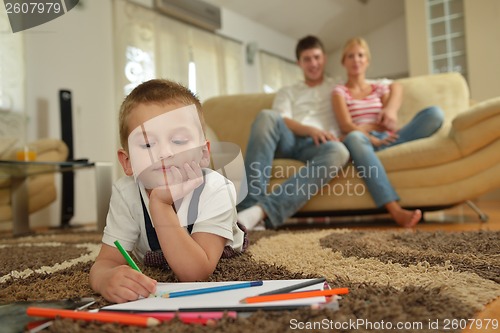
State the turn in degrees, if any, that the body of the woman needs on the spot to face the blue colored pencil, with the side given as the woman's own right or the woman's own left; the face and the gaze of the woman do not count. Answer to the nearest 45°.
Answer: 0° — they already face it

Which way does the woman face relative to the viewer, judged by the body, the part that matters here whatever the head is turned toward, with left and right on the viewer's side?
facing the viewer

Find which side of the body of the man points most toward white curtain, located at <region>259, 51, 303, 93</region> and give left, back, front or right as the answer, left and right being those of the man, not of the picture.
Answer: back

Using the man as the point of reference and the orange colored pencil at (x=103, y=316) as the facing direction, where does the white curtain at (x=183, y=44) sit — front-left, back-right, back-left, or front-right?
back-right

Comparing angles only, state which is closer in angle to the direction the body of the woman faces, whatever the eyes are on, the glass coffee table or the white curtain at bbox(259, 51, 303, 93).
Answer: the glass coffee table

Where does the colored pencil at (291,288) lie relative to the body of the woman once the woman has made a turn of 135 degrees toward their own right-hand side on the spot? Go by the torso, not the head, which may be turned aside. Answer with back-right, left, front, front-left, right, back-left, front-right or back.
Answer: back-left

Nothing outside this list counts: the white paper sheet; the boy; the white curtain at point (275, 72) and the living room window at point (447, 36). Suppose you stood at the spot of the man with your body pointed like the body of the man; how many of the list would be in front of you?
2

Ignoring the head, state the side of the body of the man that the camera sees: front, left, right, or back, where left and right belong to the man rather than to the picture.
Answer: front

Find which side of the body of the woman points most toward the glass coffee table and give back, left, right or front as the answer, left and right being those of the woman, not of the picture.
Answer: right

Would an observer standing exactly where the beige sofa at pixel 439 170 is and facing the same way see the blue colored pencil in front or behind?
in front

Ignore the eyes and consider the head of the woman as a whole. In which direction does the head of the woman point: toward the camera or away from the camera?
toward the camera

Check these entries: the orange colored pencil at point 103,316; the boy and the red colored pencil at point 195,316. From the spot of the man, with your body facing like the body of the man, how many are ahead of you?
3

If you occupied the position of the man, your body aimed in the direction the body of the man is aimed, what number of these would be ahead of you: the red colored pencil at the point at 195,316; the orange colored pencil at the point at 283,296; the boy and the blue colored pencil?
4

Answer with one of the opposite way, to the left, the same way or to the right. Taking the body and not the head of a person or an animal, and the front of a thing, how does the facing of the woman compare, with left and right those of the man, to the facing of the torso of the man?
the same way

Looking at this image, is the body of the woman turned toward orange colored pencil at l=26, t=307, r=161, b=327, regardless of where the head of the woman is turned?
yes

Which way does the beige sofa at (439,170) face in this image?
toward the camera

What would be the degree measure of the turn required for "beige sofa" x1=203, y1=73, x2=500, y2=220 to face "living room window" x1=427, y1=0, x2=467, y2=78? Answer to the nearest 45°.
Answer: approximately 180°

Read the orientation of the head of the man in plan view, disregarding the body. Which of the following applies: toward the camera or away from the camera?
toward the camera
